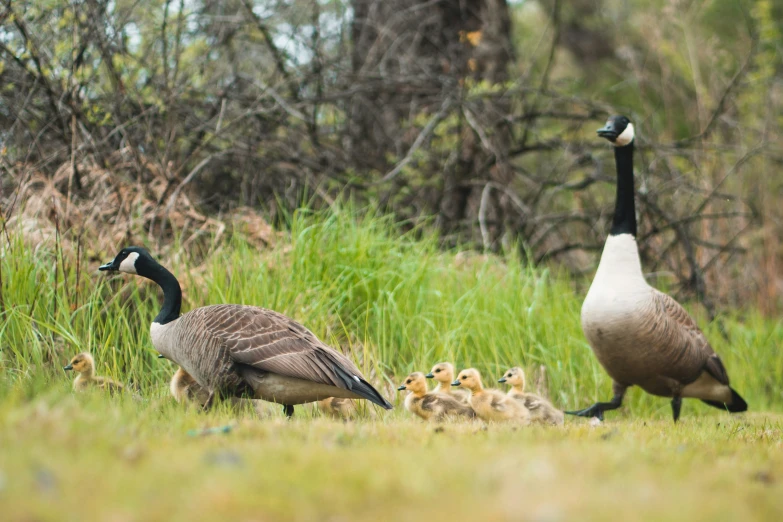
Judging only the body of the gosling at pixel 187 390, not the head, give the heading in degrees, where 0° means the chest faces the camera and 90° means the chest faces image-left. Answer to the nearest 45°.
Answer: approximately 90°

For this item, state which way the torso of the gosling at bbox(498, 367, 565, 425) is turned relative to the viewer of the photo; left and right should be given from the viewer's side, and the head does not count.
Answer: facing to the left of the viewer

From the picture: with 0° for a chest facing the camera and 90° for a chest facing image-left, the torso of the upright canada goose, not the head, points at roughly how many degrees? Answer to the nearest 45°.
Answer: approximately 45°

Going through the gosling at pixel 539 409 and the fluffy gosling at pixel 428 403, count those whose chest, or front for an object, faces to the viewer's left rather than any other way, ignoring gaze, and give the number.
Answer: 2

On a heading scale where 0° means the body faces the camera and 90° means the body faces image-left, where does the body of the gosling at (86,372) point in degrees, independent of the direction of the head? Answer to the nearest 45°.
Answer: approximately 90°

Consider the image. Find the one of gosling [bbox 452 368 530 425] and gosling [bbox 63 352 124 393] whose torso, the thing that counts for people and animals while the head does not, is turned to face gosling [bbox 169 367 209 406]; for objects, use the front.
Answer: gosling [bbox 452 368 530 425]

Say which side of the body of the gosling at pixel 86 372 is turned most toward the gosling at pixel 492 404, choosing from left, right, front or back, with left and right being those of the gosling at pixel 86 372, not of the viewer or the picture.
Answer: back

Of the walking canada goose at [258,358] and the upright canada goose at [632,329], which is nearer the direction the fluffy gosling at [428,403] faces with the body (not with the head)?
the walking canada goose
